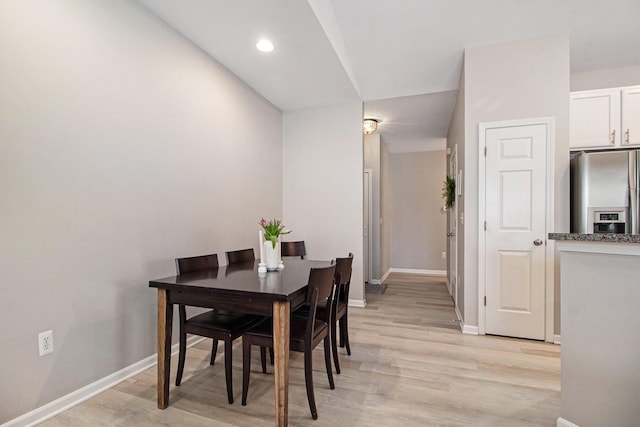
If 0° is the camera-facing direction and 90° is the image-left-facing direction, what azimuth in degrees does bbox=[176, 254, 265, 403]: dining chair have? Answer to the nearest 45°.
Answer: approximately 315°

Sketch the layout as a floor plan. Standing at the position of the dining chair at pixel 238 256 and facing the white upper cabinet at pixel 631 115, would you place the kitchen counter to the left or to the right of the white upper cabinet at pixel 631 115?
right

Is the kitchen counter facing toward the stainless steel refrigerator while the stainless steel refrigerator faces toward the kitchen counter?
yes

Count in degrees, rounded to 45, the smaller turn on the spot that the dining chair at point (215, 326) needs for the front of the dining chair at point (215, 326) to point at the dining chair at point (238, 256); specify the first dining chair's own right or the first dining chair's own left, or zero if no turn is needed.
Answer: approximately 135° to the first dining chair's own left

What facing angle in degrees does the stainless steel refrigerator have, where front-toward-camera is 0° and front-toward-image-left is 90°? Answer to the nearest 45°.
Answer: approximately 0°

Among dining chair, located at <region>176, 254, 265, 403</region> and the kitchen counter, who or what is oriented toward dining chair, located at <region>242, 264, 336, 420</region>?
dining chair, located at <region>176, 254, 265, 403</region>

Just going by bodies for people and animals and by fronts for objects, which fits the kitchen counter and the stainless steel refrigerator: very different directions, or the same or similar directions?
very different directions

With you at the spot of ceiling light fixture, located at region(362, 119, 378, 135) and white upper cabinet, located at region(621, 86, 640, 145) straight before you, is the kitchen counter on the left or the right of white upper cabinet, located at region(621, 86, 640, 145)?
right

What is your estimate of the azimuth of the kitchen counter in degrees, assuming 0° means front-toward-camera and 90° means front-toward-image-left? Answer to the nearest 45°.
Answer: approximately 180°
